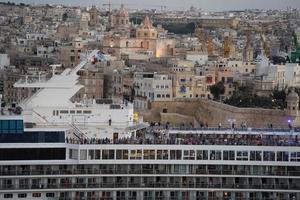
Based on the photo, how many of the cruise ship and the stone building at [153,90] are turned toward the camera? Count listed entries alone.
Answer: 1

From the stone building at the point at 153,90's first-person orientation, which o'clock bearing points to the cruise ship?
The cruise ship is roughly at 12 o'clock from the stone building.

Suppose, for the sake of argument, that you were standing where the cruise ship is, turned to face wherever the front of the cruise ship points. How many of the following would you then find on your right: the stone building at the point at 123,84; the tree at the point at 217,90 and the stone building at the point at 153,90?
3

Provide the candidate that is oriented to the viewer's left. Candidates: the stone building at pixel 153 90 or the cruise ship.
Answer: the cruise ship

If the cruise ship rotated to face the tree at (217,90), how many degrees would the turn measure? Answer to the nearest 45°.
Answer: approximately 90° to its right

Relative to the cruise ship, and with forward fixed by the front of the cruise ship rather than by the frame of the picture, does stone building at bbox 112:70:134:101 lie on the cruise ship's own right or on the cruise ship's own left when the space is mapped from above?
on the cruise ship's own right

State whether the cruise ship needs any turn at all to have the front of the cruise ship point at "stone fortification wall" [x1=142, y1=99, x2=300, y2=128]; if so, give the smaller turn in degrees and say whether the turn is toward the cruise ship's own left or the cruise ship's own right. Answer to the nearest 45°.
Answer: approximately 90° to the cruise ship's own right

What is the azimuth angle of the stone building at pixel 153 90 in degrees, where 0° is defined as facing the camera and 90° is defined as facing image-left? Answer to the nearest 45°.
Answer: approximately 0°
